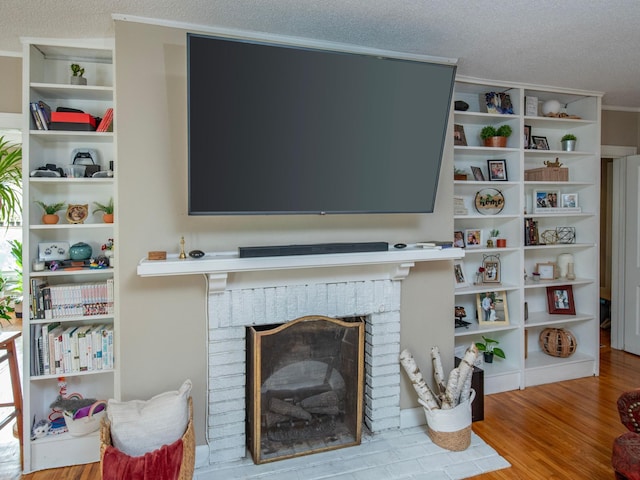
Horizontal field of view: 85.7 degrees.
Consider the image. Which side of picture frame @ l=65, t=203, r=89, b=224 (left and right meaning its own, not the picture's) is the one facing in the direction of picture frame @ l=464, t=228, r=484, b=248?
left

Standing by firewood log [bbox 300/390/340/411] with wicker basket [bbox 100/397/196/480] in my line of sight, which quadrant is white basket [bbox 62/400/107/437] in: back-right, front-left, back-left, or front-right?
front-right

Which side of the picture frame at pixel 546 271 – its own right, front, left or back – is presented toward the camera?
front

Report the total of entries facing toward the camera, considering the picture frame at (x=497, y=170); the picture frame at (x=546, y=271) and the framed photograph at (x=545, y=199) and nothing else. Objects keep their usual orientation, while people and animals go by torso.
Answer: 3

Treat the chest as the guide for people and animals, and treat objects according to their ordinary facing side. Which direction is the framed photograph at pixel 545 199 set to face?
toward the camera

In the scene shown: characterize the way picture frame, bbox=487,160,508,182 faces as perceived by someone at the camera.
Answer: facing the viewer

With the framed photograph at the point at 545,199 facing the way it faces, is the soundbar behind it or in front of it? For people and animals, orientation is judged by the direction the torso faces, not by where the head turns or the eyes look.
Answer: in front

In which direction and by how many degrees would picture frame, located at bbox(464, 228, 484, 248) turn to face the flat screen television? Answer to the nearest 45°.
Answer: approximately 45° to its right

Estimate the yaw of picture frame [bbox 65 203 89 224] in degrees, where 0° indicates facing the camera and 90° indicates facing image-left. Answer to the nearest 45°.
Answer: approximately 0°

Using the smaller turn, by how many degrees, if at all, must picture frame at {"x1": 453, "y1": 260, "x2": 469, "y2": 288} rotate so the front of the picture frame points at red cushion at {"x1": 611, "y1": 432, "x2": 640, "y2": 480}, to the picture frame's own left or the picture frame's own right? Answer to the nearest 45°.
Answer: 0° — it already faces it

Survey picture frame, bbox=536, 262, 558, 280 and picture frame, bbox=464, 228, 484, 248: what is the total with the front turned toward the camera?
2

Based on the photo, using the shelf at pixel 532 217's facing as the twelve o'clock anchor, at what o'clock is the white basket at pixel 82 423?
The white basket is roughly at 3 o'clock from the shelf.
